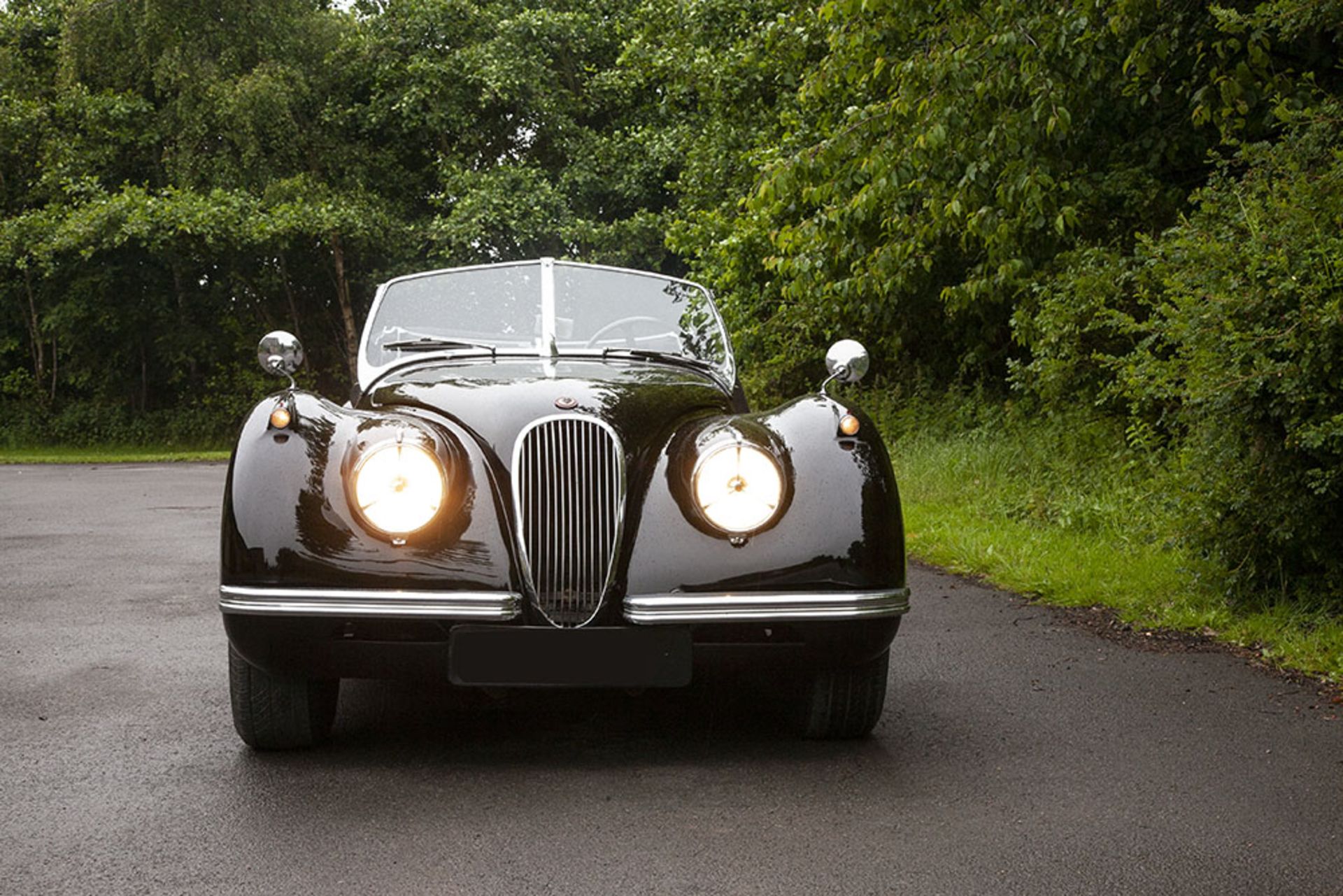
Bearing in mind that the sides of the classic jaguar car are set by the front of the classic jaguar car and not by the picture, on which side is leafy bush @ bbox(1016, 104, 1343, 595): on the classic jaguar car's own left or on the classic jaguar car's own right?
on the classic jaguar car's own left

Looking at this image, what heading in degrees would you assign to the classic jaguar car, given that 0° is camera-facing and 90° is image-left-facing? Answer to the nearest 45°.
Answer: approximately 0°
